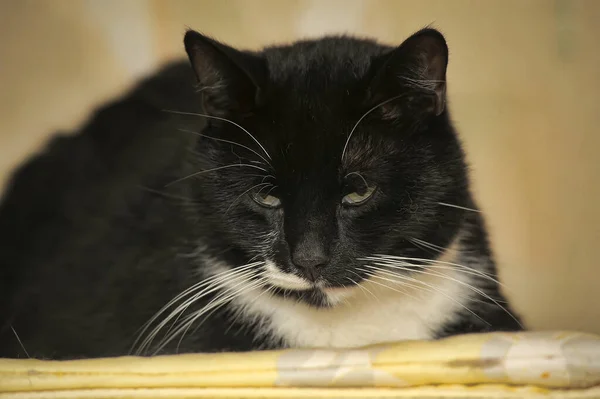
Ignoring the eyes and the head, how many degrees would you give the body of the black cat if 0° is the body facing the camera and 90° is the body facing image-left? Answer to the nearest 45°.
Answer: approximately 315°
